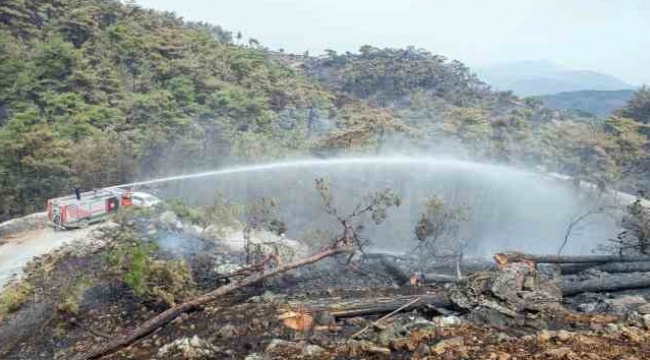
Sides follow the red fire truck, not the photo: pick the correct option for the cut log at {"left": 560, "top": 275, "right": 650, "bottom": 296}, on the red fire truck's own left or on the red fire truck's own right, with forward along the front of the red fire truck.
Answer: on the red fire truck's own right

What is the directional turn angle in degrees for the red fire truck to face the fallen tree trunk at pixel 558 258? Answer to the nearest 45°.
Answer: approximately 90° to its right

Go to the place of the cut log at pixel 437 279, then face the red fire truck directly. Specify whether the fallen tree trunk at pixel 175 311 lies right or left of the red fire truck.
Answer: left

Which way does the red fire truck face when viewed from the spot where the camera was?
facing away from the viewer and to the right of the viewer

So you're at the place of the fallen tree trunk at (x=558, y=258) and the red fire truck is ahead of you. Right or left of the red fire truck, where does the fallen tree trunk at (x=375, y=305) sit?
left

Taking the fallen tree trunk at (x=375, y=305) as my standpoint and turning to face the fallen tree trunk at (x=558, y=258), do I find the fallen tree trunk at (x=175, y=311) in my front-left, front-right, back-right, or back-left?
back-left

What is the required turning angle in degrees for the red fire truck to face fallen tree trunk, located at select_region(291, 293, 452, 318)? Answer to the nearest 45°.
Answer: approximately 90° to its right

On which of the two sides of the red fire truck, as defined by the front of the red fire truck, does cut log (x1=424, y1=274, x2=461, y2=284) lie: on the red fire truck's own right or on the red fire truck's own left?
on the red fire truck's own right

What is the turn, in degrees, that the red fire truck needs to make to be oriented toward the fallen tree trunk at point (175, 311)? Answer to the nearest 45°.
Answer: approximately 135° to its right
